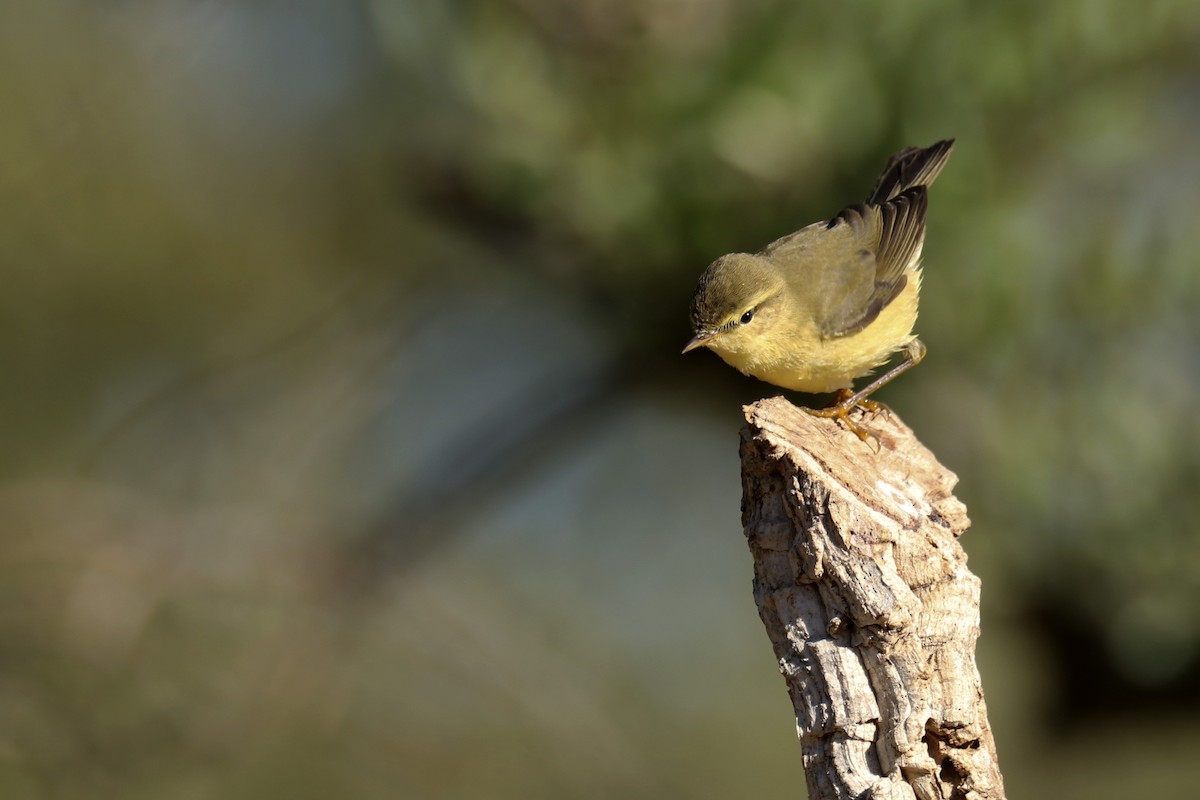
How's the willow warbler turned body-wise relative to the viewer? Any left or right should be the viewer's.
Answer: facing the viewer and to the left of the viewer
